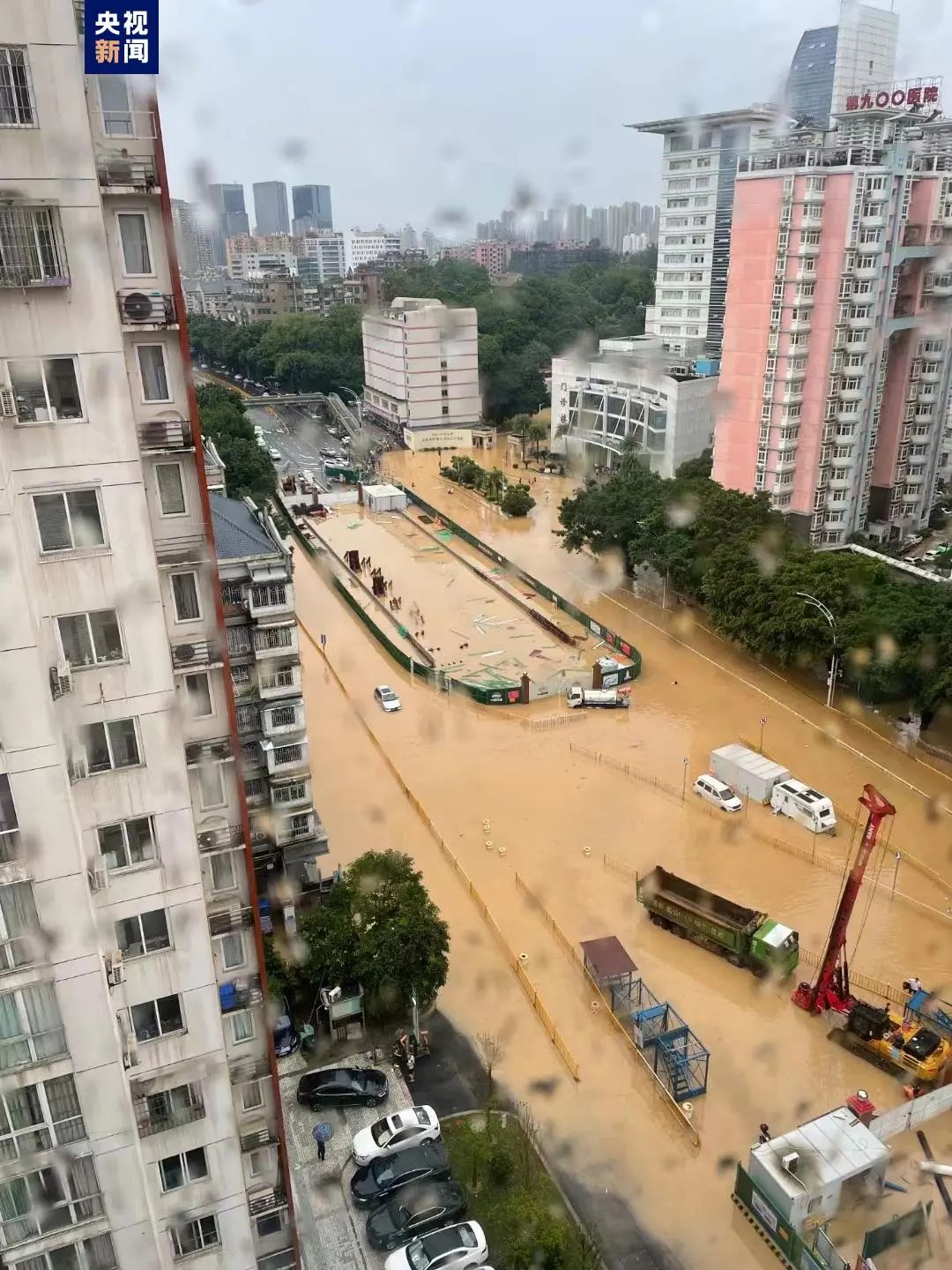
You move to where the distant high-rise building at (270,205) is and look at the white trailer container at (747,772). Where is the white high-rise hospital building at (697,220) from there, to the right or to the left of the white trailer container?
left

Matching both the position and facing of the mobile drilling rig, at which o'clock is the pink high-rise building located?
The pink high-rise building is roughly at 1 o'clock from the mobile drilling rig.

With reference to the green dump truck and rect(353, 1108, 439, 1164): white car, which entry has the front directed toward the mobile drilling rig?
the green dump truck

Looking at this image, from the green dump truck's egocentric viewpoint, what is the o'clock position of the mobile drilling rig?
The mobile drilling rig is roughly at 12 o'clock from the green dump truck.

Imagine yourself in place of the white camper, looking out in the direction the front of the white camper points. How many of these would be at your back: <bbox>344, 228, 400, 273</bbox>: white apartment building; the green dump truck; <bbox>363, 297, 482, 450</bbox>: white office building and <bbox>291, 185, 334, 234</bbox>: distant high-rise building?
3

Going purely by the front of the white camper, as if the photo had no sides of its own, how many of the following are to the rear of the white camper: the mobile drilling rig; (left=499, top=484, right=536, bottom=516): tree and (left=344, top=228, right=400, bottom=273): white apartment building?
2

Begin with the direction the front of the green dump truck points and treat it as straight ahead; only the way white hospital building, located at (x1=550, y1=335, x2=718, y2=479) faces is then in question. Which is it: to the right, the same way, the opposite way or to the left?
to the right
